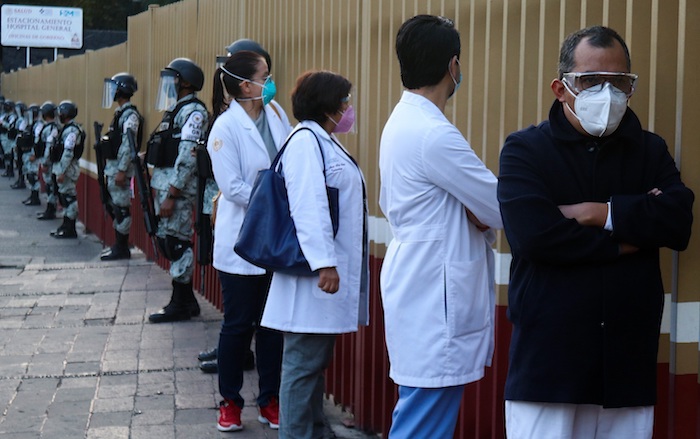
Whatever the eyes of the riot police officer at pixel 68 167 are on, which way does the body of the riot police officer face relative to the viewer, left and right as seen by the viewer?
facing to the left of the viewer

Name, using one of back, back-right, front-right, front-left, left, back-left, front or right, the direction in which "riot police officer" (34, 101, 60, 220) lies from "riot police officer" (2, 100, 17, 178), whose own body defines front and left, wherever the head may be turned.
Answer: left

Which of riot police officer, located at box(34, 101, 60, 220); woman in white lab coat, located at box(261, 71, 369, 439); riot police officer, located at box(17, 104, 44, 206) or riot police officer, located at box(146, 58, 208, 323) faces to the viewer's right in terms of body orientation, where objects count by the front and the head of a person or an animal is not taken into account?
the woman in white lab coat

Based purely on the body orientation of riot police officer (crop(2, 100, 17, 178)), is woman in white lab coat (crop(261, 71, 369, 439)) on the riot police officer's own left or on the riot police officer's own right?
on the riot police officer's own left

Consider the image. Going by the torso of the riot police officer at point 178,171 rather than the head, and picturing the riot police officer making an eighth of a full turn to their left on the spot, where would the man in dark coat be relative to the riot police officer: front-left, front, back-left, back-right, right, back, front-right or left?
front-left

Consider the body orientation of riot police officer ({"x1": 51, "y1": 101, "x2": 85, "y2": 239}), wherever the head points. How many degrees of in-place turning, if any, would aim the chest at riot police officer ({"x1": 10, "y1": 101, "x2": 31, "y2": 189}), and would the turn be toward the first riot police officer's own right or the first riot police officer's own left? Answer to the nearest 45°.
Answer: approximately 90° to the first riot police officer's own right

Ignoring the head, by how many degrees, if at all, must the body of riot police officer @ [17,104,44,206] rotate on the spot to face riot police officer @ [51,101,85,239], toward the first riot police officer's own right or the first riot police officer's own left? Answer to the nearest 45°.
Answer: approximately 90° to the first riot police officer's own left

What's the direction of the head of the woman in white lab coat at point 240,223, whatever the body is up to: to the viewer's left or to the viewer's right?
to the viewer's right

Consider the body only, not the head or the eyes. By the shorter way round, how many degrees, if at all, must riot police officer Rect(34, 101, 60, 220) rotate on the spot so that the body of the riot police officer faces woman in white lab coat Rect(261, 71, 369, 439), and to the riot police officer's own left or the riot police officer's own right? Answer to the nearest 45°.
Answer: approximately 90° to the riot police officer's own left

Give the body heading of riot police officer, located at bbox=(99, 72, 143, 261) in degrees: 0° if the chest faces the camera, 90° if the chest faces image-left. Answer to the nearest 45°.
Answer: approximately 90°

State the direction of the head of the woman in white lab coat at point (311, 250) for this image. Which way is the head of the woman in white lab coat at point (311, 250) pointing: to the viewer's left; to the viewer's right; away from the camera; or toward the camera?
to the viewer's right

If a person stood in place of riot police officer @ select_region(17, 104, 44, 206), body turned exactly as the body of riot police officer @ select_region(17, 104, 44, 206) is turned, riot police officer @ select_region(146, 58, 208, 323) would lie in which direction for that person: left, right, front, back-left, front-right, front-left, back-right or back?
left

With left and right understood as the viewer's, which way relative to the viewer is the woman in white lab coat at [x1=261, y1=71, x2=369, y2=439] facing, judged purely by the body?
facing to the right of the viewer

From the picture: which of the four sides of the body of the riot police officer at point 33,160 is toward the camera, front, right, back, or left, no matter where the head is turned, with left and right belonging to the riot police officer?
left

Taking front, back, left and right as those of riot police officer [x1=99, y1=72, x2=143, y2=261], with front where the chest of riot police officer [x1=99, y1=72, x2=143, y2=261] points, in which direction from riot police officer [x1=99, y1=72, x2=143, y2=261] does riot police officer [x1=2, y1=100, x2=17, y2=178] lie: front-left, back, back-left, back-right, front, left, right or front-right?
right

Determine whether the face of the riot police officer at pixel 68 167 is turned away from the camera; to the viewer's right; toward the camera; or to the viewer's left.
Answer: to the viewer's left

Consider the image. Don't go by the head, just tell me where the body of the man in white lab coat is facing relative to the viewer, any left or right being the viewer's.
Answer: facing away from the viewer and to the right of the viewer

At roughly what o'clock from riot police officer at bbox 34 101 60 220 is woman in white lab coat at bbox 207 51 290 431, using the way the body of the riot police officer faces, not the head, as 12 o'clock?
The woman in white lab coat is roughly at 9 o'clock from the riot police officer.
